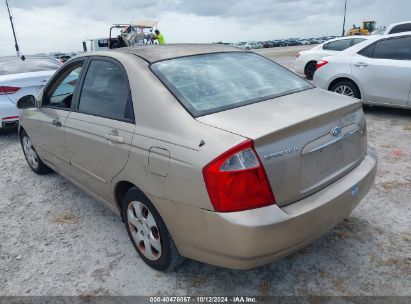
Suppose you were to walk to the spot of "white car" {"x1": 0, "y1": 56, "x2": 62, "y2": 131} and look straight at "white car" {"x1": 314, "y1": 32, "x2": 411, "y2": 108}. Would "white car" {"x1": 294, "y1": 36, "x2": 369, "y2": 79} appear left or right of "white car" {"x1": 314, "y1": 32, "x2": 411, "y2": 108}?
left

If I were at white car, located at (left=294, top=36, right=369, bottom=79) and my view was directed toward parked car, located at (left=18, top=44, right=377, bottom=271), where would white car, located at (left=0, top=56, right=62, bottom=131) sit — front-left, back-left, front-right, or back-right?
front-right

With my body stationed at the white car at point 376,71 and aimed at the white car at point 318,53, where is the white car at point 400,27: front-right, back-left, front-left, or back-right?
front-right

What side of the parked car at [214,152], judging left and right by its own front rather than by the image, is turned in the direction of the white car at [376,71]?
right

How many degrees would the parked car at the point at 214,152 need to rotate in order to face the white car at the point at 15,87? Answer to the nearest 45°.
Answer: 0° — it already faces it

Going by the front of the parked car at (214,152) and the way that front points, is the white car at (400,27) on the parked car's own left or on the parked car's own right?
on the parked car's own right

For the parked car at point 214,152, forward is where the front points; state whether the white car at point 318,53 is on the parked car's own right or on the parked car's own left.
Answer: on the parked car's own right

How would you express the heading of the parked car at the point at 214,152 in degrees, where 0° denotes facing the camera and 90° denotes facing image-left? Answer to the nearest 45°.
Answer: approximately 135°
